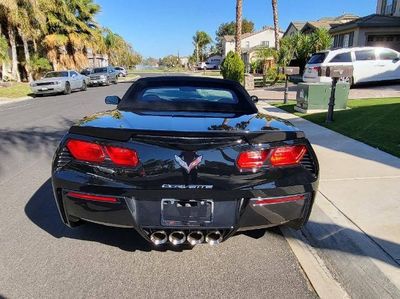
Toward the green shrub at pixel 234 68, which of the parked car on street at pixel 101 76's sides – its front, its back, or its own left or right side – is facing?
left

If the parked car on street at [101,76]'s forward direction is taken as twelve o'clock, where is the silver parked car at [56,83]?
The silver parked car is roughly at 11 o'clock from the parked car on street.

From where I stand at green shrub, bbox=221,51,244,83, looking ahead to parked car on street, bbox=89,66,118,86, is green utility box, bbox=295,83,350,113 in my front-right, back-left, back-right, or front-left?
back-left

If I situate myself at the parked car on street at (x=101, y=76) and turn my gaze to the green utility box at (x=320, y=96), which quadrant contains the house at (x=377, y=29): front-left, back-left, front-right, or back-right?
front-left

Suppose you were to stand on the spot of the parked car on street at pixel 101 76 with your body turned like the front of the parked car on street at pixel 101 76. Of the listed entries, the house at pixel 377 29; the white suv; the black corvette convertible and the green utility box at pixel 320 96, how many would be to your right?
0

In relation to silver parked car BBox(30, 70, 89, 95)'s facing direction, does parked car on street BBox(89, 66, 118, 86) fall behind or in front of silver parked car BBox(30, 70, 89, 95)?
behind

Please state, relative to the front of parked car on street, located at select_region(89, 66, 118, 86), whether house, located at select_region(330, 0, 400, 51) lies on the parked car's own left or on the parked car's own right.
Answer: on the parked car's own left

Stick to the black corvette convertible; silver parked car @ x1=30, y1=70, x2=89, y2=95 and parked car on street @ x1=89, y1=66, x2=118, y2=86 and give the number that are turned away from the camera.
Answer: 1

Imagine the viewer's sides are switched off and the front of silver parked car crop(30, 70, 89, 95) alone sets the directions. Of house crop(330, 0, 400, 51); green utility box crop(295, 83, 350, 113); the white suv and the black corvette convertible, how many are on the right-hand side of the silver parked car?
0

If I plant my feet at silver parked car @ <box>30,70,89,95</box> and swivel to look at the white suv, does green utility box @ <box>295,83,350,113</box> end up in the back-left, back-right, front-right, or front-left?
front-right

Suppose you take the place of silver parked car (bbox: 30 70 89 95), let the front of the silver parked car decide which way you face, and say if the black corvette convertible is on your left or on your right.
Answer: on your left

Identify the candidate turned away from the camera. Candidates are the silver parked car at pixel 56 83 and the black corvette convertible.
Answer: the black corvette convertible

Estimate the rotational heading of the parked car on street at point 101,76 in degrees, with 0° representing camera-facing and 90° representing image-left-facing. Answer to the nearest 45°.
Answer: approximately 45°

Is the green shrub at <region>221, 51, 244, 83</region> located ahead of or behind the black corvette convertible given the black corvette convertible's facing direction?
ahead

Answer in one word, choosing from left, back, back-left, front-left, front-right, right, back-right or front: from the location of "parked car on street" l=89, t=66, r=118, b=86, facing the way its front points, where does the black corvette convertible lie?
front-left

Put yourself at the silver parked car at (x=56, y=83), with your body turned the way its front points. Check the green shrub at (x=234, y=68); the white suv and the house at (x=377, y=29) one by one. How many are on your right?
0

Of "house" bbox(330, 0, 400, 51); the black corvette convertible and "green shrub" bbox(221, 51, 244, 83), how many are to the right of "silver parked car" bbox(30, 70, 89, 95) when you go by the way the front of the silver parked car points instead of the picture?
0

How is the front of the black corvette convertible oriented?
away from the camera

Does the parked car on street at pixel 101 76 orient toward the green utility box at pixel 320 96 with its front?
no

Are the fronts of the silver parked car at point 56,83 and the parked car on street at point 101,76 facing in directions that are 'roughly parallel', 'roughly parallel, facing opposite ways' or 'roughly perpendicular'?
roughly parallel
